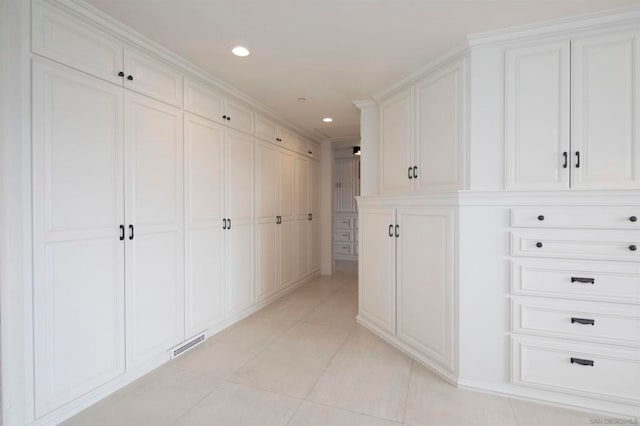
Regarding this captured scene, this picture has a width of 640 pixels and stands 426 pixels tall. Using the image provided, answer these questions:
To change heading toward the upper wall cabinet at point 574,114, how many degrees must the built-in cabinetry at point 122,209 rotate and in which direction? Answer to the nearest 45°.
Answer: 0° — it already faces it

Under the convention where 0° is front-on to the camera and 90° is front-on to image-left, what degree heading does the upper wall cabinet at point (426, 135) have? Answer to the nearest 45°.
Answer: approximately 45°

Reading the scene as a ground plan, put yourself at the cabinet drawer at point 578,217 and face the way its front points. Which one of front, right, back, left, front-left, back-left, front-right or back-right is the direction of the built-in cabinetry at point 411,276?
right

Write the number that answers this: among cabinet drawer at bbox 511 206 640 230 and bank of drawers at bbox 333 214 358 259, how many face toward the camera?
2

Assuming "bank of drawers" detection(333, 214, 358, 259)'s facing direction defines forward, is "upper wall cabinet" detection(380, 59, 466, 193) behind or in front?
in front

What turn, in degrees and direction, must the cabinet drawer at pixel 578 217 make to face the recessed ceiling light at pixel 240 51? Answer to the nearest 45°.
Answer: approximately 45° to its right

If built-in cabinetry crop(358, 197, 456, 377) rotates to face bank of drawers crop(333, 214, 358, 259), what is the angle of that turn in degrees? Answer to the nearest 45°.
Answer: approximately 135° to its right

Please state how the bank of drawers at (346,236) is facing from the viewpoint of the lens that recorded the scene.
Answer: facing the viewer

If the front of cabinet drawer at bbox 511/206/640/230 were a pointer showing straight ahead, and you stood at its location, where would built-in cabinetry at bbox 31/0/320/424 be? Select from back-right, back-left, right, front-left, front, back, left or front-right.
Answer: front-right

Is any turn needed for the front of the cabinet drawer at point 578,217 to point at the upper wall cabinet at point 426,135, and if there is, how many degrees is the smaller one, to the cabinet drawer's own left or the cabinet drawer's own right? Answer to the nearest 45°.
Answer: approximately 90° to the cabinet drawer's own right

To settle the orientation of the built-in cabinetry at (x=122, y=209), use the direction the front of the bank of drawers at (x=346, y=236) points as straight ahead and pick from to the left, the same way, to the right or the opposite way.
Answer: to the left

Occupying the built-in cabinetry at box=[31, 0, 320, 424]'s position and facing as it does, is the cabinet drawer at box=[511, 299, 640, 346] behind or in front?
in front

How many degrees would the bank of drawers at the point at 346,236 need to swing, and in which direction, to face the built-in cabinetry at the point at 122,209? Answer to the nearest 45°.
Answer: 0° — it already faces it

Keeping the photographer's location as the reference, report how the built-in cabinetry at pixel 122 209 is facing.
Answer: facing the viewer and to the right of the viewer

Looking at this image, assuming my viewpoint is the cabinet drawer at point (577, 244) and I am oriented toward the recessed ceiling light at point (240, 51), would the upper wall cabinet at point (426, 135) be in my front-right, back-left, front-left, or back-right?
front-right
